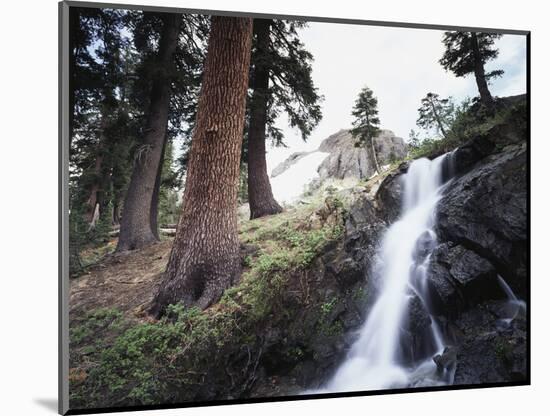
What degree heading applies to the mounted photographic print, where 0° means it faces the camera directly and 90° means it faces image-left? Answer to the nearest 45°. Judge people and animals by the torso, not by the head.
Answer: approximately 315°
